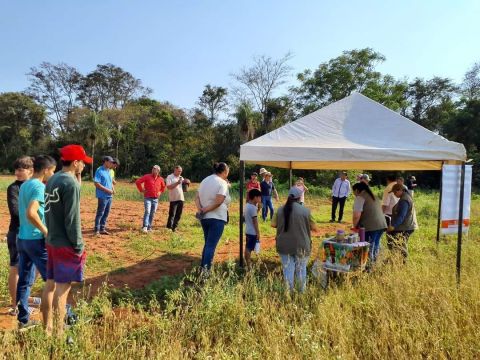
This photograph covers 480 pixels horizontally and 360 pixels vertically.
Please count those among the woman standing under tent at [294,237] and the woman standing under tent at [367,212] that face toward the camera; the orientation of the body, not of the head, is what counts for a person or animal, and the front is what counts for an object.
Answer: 0

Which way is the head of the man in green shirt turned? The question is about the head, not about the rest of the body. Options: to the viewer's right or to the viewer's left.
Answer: to the viewer's right

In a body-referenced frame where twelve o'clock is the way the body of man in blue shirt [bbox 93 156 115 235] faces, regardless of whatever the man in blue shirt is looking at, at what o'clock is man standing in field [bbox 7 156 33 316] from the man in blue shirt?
The man standing in field is roughly at 2 o'clock from the man in blue shirt.

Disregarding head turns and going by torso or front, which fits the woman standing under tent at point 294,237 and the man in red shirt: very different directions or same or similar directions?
very different directions

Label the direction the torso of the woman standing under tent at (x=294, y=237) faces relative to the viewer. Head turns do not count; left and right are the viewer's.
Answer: facing away from the viewer

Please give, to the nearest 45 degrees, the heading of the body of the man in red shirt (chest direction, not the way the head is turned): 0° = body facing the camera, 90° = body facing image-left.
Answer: approximately 0°

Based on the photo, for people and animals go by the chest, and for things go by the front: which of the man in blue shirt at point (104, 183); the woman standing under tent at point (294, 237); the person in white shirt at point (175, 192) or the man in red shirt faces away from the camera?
the woman standing under tent

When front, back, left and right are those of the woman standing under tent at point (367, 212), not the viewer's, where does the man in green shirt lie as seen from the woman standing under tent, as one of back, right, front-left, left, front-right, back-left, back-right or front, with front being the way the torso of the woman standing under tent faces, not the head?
left

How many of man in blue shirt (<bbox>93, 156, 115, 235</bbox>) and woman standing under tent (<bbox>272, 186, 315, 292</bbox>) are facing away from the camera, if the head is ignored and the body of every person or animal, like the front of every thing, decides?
1

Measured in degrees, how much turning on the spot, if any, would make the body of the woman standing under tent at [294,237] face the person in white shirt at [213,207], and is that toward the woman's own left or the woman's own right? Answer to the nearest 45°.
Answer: approximately 45° to the woman's own left

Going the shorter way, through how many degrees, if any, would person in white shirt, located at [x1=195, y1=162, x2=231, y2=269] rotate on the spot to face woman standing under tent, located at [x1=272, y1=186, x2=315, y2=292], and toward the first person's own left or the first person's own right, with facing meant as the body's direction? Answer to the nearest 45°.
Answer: approximately 90° to the first person's own right

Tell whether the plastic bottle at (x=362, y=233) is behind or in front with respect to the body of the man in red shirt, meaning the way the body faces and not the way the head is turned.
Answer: in front

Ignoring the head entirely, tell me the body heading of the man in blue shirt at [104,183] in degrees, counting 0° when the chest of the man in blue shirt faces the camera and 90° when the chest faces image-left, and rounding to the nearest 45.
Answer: approximately 315°

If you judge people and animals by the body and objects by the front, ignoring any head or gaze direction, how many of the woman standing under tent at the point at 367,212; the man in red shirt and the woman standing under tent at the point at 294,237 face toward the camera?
1

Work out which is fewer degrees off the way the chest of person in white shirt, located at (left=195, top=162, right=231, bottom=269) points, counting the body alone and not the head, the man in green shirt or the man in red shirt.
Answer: the man in red shirt

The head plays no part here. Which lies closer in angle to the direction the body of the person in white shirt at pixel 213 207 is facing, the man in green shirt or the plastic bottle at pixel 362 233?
the plastic bottle
